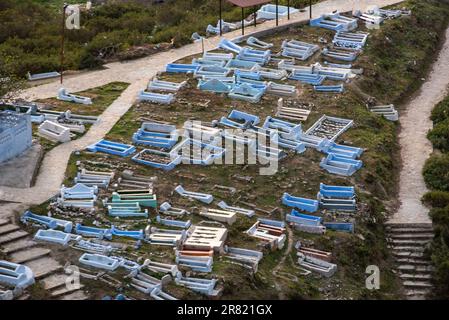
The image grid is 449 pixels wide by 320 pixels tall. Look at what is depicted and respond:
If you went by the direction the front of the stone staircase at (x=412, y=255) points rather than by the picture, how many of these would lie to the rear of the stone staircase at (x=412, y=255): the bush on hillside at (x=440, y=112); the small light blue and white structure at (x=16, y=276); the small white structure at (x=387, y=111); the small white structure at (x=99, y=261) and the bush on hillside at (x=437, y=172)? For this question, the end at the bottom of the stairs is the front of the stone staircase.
3

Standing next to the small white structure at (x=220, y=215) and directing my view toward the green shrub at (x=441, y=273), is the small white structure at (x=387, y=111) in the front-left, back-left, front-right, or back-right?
front-left

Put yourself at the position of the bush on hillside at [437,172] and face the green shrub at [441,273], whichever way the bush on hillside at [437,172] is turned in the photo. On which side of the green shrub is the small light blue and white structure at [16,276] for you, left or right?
right

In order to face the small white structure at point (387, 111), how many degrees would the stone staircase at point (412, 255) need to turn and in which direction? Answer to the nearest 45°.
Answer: approximately 180°

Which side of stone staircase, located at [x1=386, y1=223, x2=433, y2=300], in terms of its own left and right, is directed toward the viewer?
front

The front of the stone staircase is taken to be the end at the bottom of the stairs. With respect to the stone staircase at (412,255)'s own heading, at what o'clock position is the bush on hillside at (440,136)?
The bush on hillside is roughly at 6 o'clock from the stone staircase.

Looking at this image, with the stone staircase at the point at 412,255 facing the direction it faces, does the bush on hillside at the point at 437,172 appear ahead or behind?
behind

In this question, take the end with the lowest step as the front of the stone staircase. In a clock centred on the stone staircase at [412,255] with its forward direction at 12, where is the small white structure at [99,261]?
The small white structure is roughly at 2 o'clock from the stone staircase.

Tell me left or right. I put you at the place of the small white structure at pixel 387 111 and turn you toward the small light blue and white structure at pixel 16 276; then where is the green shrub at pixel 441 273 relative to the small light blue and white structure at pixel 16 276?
left

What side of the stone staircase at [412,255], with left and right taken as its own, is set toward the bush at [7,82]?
right

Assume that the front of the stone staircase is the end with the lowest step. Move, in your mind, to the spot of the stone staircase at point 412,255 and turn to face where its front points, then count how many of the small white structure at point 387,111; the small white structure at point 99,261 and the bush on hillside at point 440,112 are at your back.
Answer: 2

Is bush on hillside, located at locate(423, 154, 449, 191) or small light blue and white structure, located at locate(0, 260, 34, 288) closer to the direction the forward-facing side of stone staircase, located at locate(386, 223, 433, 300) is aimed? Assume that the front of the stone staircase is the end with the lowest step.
the small light blue and white structure

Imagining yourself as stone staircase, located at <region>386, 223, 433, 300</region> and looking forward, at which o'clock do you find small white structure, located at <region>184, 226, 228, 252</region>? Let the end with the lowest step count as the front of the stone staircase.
The small white structure is roughly at 2 o'clock from the stone staircase.

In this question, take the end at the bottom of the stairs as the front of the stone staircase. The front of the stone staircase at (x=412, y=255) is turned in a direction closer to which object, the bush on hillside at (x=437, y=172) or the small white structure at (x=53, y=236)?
the small white structure

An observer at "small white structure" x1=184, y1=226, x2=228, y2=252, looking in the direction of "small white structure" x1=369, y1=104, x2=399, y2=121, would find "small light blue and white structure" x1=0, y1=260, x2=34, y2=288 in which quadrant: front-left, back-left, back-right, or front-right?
back-left

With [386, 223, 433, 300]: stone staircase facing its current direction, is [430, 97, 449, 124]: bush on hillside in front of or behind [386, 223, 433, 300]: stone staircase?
behind

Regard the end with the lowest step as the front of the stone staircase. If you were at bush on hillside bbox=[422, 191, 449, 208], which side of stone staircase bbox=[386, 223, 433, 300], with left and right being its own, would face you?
back

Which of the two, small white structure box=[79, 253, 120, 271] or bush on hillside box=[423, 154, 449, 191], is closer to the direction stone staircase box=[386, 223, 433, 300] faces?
the small white structure
